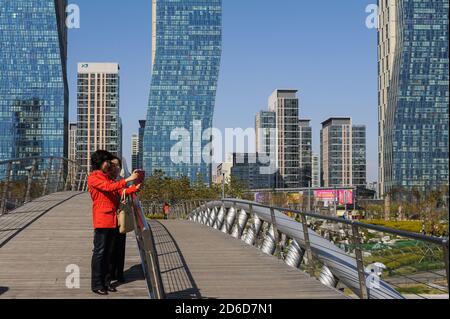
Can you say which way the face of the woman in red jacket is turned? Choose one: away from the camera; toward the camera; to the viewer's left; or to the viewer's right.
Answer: to the viewer's right

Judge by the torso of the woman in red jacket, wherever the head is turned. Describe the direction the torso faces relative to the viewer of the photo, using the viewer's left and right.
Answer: facing to the right of the viewer
